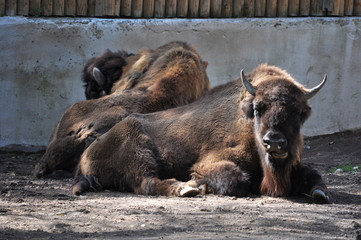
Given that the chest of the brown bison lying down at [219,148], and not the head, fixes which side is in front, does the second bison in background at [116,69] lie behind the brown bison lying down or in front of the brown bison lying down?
behind

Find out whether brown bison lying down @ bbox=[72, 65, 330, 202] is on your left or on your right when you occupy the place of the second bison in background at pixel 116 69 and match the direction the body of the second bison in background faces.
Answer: on your left

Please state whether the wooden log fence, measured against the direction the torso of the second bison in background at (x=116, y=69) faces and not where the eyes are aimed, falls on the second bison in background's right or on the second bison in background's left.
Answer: on the second bison in background's right

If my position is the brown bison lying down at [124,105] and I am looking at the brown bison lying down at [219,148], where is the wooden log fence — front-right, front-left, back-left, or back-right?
back-left

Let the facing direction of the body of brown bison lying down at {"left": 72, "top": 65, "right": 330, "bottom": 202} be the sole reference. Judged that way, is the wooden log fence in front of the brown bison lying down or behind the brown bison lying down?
behind
